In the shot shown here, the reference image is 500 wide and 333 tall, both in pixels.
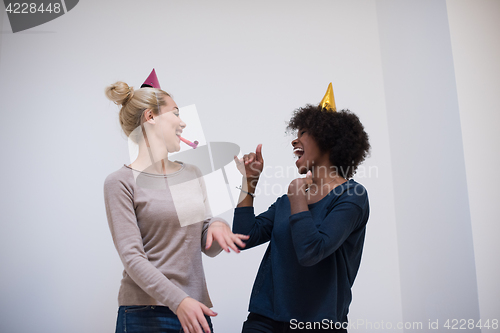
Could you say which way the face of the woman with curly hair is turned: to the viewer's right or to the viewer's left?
to the viewer's left

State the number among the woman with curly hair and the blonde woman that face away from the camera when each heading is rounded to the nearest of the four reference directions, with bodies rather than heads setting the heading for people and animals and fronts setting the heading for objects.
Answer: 0

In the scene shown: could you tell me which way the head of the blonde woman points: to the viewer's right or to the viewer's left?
to the viewer's right

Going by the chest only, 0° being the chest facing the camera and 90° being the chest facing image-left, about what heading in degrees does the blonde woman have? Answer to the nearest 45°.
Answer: approximately 315°

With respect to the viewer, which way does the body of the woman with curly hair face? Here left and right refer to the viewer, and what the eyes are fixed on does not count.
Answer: facing the viewer and to the left of the viewer

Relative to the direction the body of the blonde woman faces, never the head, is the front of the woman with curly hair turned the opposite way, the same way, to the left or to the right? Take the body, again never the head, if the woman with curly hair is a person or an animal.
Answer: to the right
